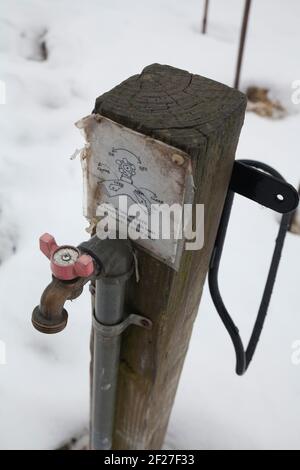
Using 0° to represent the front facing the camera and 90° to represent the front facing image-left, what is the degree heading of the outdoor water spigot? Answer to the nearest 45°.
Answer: approximately 45°

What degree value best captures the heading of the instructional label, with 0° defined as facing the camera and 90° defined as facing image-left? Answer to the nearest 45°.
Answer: approximately 45°

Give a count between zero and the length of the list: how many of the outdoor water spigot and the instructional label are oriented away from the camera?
0
